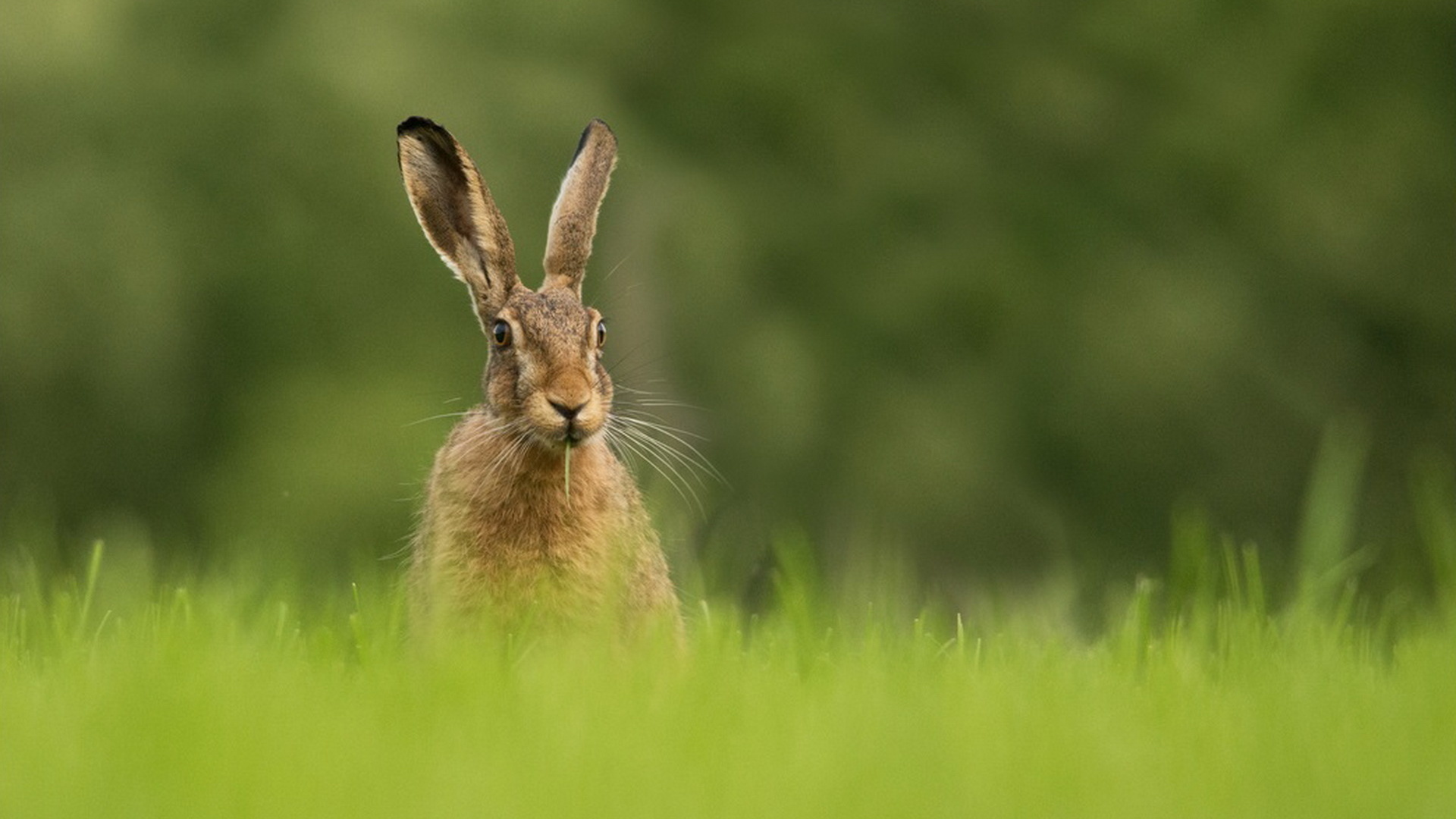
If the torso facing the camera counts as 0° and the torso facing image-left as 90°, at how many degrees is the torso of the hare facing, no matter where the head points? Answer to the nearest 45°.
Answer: approximately 0°
